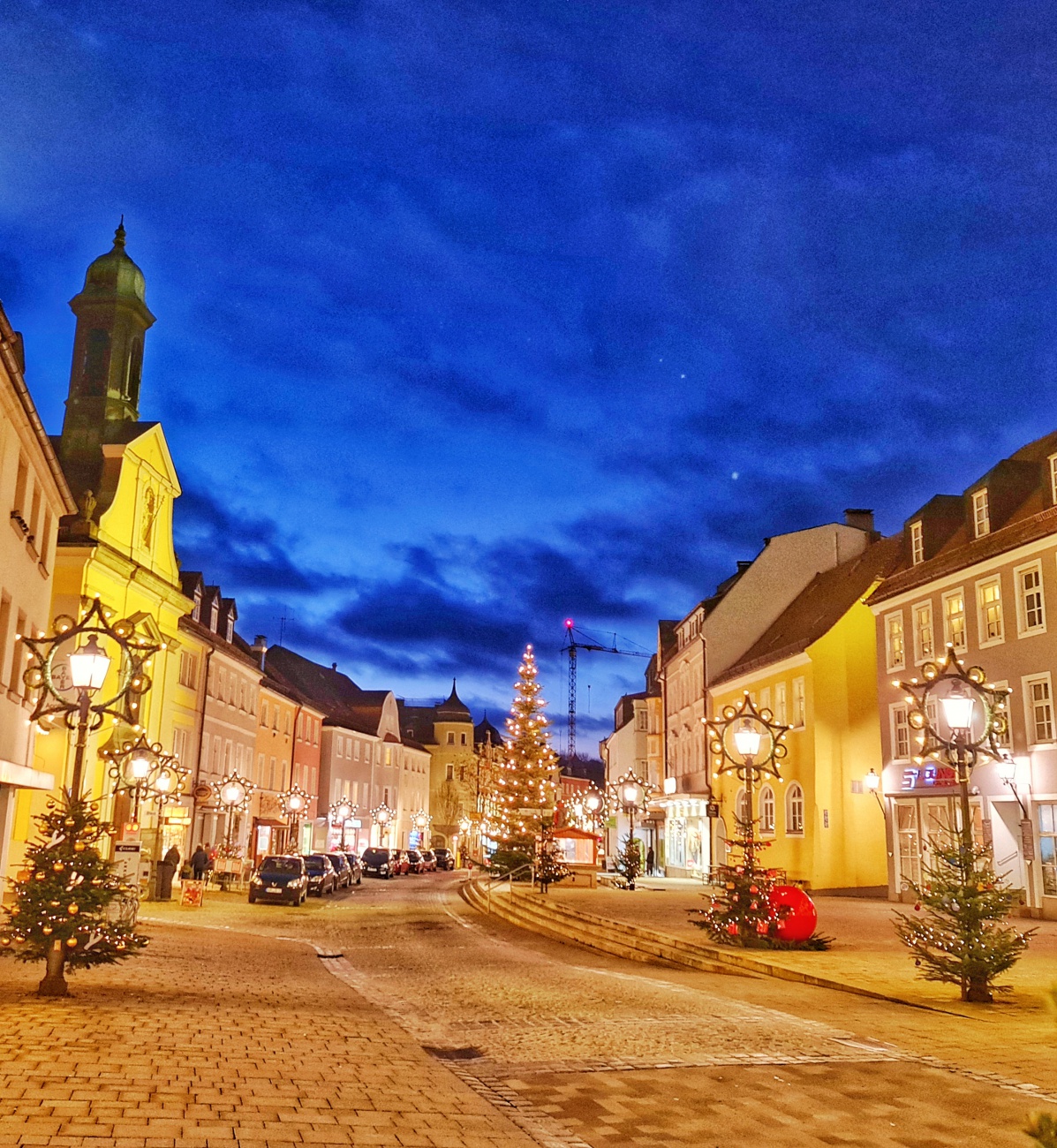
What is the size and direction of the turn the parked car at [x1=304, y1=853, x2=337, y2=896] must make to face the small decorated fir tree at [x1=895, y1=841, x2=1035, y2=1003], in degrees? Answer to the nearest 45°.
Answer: approximately 45° to its left

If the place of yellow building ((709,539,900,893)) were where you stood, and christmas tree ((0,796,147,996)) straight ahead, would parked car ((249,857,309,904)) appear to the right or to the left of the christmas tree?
right

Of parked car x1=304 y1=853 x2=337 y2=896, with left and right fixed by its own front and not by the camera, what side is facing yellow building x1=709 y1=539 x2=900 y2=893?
left

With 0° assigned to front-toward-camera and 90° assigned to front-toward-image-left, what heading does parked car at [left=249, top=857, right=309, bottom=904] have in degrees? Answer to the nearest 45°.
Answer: approximately 45°

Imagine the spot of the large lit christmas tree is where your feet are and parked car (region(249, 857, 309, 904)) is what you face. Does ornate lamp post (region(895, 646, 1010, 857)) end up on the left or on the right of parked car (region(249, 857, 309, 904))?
left

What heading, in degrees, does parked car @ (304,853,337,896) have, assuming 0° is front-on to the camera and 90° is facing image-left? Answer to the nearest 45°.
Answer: approximately 45°

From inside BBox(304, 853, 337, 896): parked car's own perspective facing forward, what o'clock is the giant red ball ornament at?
The giant red ball ornament is roughly at 10 o'clock from the parked car.

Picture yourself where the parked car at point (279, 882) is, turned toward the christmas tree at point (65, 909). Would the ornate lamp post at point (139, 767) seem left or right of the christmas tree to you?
right

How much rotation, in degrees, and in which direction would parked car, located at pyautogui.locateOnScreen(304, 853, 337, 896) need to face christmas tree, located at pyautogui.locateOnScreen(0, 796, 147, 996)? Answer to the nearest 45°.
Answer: approximately 45° to its left

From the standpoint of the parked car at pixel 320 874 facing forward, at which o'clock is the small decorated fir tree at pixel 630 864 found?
The small decorated fir tree is roughly at 8 o'clock from the parked car.

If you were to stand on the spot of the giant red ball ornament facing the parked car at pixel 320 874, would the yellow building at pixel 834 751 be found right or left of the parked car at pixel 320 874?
right

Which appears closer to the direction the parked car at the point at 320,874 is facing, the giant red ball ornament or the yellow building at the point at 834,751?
the giant red ball ornament
